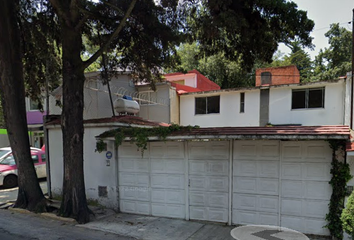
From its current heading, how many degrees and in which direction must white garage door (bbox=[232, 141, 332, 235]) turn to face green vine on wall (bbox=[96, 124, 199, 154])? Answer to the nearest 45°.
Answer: approximately 90° to its right

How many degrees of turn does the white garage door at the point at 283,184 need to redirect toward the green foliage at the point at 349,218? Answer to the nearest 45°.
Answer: approximately 45° to its left

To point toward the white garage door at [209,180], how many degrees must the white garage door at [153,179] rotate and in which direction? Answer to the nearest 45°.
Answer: approximately 45° to its left

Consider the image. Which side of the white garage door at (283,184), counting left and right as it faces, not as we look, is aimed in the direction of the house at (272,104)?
back

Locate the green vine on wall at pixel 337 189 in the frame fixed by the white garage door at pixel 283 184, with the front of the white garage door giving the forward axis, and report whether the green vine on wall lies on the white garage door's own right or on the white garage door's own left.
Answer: on the white garage door's own left

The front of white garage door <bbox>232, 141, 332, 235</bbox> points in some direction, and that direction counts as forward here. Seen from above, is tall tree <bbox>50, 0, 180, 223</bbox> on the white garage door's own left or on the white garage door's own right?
on the white garage door's own right

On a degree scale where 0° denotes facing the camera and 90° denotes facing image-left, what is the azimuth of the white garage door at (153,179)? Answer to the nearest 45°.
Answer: approximately 0°

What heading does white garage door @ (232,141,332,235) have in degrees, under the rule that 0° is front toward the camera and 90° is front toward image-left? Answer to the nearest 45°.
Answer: approximately 0°

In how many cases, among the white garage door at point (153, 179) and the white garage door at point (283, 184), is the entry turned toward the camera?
2
